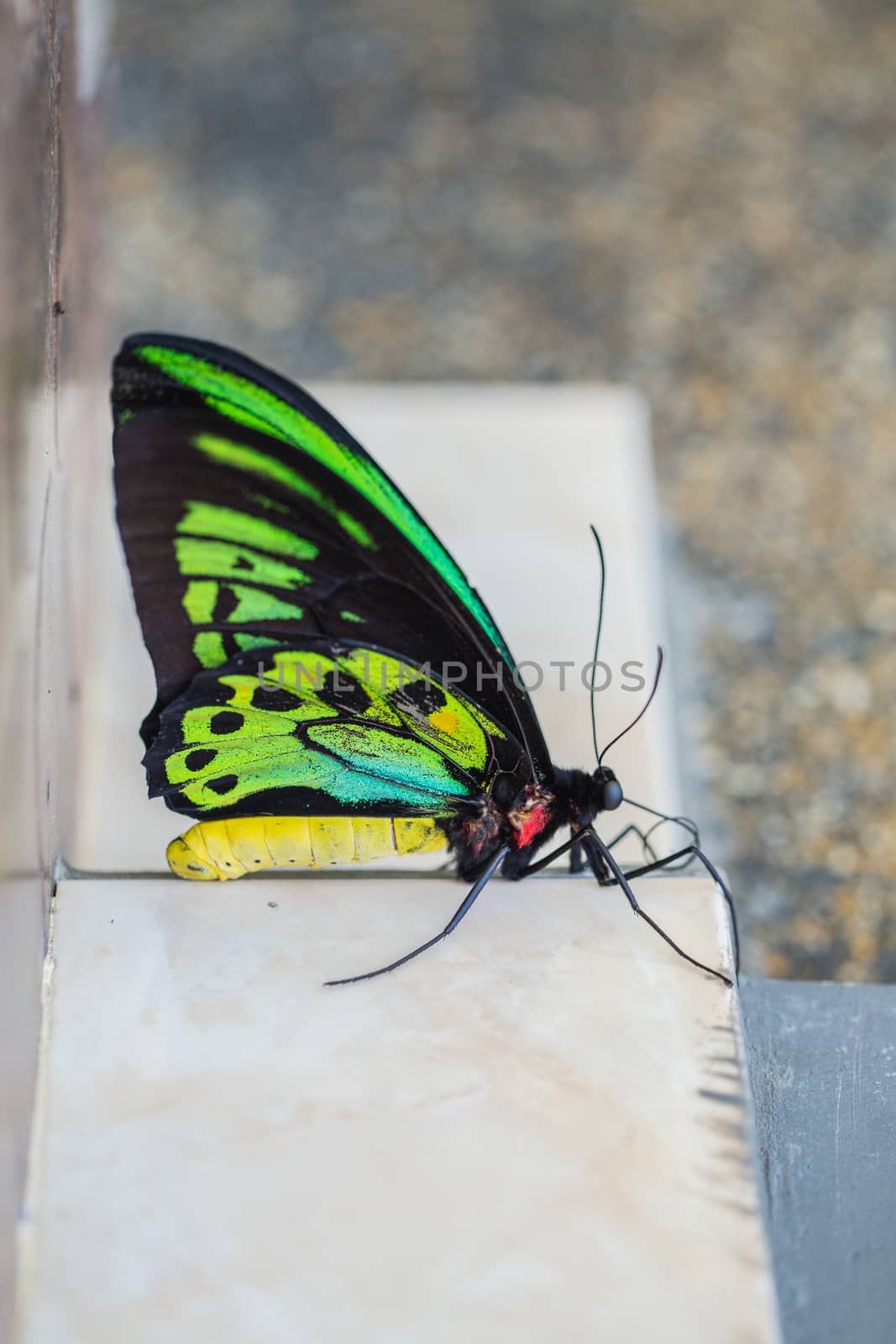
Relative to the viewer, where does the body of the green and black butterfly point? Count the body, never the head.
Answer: to the viewer's right
